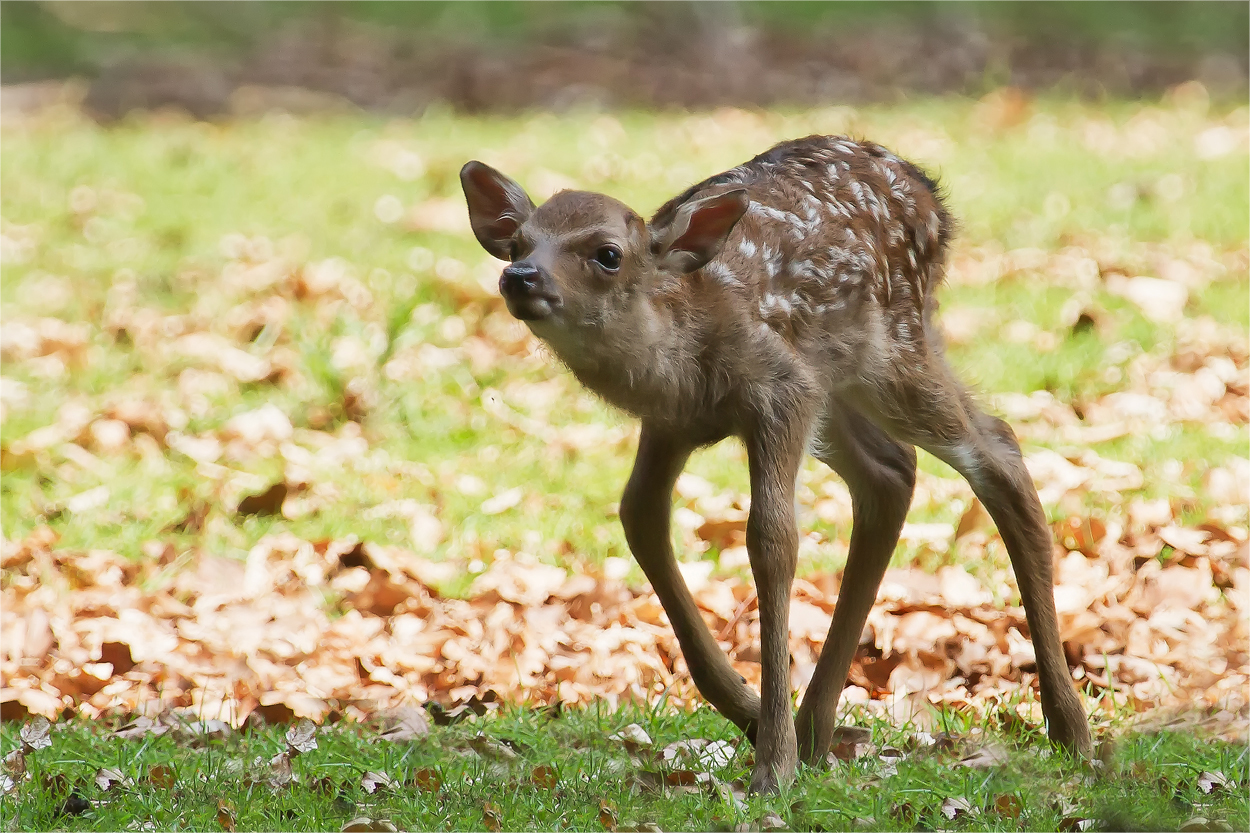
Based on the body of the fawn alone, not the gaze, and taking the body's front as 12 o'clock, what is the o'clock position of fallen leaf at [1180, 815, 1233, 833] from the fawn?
The fallen leaf is roughly at 8 o'clock from the fawn.

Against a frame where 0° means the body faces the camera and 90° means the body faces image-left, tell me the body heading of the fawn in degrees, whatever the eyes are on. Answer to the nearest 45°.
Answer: approximately 45°
